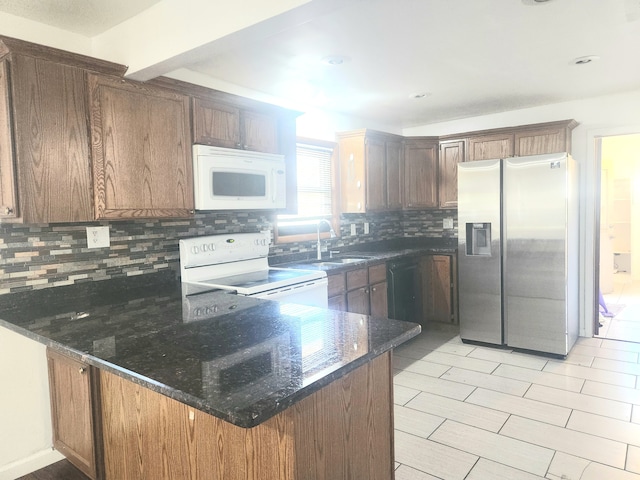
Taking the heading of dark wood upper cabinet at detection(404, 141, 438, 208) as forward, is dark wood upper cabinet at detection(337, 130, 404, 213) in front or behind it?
in front

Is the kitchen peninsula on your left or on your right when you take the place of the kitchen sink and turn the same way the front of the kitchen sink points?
on your right

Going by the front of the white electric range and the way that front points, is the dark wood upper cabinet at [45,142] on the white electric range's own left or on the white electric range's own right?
on the white electric range's own right

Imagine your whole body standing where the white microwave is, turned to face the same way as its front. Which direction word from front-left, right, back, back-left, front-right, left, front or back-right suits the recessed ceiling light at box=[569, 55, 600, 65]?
front-left

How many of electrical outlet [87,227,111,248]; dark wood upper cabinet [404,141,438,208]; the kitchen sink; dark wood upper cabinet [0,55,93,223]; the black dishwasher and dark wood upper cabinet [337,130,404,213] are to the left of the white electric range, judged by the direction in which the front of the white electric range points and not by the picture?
4

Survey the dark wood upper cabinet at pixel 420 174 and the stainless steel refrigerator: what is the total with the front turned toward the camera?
2

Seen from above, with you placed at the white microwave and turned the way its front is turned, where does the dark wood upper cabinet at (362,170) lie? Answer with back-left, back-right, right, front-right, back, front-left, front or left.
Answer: left

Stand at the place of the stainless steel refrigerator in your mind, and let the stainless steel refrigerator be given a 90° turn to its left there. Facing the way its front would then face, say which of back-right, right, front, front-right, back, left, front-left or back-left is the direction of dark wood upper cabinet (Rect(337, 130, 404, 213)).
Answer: back

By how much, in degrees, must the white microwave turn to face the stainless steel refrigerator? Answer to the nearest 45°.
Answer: approximately 45° to its left

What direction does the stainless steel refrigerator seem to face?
toward the camera

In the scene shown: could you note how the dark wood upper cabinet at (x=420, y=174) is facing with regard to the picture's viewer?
facing the viewer

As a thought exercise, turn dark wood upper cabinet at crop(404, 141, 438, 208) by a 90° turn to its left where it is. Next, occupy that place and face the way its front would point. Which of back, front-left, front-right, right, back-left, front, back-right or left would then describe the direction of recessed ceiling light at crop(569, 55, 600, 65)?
front-right

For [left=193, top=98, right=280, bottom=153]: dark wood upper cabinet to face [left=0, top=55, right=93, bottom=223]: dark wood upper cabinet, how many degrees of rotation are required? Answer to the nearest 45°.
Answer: approximately 90° to its right

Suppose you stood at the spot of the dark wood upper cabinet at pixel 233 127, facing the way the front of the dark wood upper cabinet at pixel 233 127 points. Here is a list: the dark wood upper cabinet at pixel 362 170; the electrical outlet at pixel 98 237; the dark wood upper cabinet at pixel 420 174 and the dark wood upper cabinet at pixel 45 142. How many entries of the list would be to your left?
2

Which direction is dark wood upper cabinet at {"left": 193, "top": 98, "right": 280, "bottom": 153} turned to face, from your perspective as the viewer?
facing the viewer and to the right of the viewer
